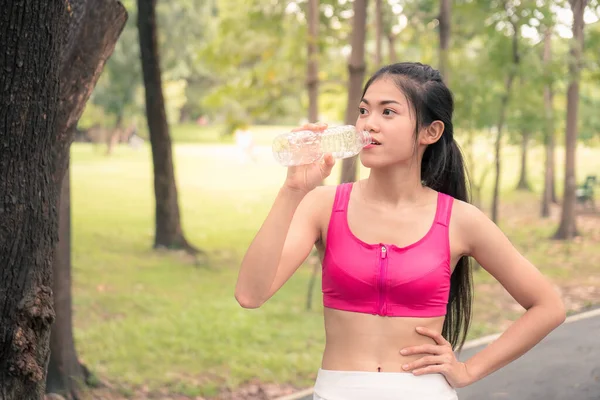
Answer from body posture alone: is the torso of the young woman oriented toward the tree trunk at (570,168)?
no

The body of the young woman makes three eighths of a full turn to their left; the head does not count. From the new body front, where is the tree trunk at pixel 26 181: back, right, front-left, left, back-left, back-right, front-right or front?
back-left

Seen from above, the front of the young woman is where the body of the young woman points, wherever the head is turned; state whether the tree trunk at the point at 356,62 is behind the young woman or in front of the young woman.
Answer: behind

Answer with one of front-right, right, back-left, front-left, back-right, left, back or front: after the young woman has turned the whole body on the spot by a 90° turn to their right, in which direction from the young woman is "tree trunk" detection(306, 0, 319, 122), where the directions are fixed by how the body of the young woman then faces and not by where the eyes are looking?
right

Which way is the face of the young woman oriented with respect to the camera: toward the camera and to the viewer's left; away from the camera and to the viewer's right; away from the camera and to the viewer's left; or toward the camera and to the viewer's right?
toward the camera and to the viewer's left

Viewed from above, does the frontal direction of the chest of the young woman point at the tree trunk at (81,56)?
no

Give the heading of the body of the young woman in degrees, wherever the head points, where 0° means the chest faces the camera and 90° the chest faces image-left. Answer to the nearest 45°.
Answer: approximately 0°

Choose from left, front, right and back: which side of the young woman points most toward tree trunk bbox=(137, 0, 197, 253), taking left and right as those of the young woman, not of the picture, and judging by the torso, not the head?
back

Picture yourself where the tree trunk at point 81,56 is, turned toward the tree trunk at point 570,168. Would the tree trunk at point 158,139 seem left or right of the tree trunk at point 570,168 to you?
left

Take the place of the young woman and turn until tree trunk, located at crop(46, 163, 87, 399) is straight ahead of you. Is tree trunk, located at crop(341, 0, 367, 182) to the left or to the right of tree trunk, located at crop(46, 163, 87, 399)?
right
